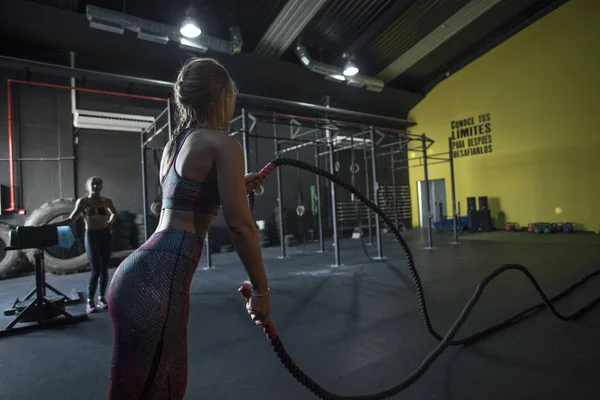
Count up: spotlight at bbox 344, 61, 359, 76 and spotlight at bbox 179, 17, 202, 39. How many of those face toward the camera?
2

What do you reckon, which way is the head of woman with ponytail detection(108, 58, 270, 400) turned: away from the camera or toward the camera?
away from the camera

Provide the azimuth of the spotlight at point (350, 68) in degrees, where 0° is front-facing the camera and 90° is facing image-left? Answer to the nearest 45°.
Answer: approximately 0°

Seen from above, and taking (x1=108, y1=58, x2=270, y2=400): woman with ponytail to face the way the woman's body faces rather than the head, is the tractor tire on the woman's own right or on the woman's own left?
on the woman's own left

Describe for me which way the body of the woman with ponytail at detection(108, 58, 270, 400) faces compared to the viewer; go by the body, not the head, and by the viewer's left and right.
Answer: facing away from the viewer and to the right of the viewer

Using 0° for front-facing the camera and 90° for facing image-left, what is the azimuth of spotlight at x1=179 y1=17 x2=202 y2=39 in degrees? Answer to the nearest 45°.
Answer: approximately 0°
